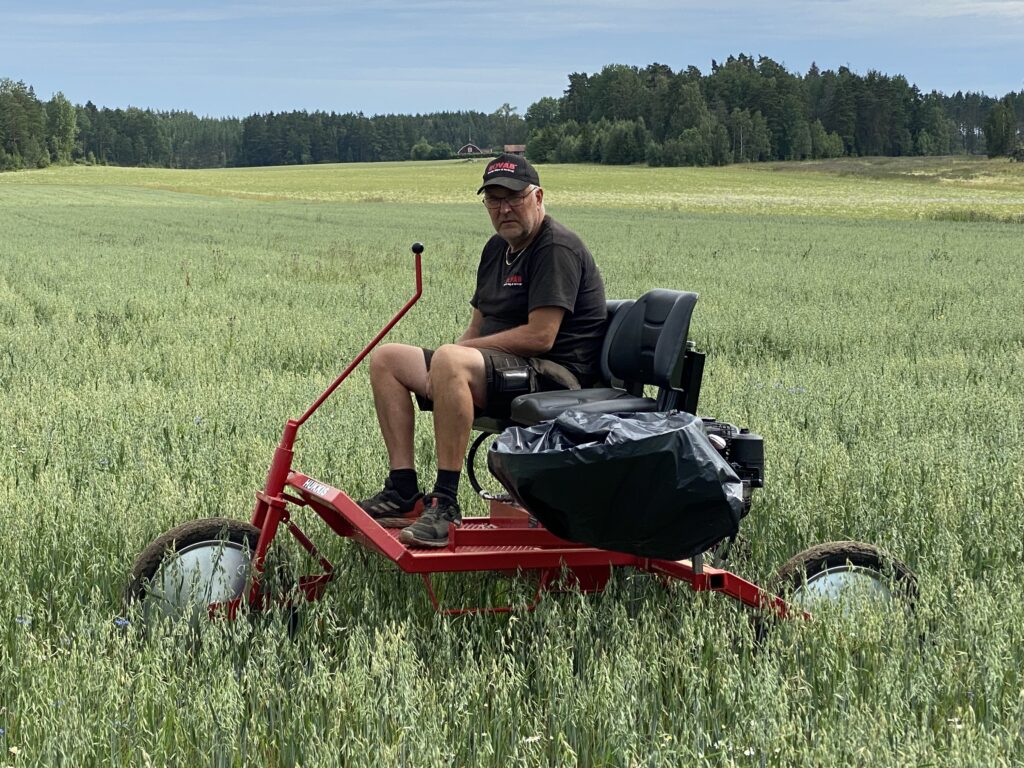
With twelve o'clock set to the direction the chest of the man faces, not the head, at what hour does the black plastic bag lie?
The black plastic bag is roughly at 10 o'clock from the man.

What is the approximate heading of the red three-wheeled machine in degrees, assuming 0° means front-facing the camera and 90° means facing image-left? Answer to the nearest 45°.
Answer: approximately 90°
